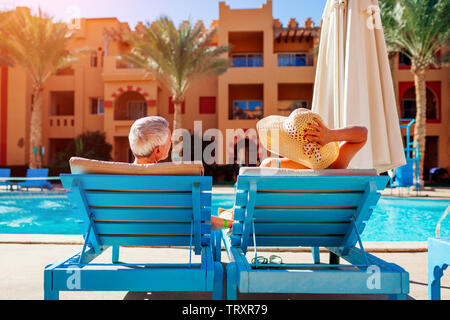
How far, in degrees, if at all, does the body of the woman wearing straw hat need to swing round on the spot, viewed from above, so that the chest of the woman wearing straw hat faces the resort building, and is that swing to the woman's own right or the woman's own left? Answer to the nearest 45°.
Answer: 0° — they already face it

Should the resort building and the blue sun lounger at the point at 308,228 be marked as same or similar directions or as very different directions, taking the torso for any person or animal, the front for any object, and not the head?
very different directions

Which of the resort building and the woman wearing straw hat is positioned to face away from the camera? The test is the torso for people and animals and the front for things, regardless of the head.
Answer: the woman wearing straw hat

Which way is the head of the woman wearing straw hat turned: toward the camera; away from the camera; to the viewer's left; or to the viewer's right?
away from the camera

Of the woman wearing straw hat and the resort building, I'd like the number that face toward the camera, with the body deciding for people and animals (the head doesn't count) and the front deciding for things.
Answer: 1

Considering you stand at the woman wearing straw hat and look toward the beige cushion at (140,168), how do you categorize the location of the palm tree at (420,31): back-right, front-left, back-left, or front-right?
back-right

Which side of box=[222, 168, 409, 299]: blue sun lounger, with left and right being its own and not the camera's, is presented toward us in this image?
back

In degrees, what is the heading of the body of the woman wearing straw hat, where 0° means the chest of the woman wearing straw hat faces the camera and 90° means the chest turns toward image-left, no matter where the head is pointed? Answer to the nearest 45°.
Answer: approximately 180°

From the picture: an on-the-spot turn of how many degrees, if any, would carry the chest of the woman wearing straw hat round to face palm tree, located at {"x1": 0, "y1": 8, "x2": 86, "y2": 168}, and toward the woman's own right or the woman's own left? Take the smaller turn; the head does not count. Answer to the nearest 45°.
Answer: approximately 45° to the woman's own left
